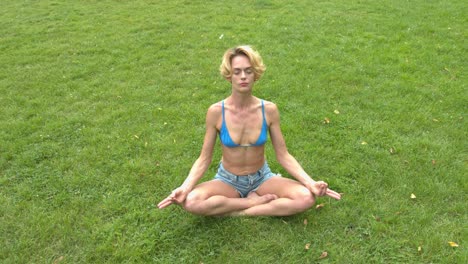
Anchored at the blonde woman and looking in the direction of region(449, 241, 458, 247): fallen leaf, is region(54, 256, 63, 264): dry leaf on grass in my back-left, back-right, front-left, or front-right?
back-right

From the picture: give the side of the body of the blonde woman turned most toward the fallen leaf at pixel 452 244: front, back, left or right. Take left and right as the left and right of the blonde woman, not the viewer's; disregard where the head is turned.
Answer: left

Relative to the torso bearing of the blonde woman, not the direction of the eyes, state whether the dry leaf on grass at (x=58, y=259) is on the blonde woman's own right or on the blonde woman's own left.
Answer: on the blonde woman's own right

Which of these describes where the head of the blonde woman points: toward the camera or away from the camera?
toward the camera

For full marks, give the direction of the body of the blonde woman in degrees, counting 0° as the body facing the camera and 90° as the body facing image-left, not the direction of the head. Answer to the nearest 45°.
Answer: approximately 0°
